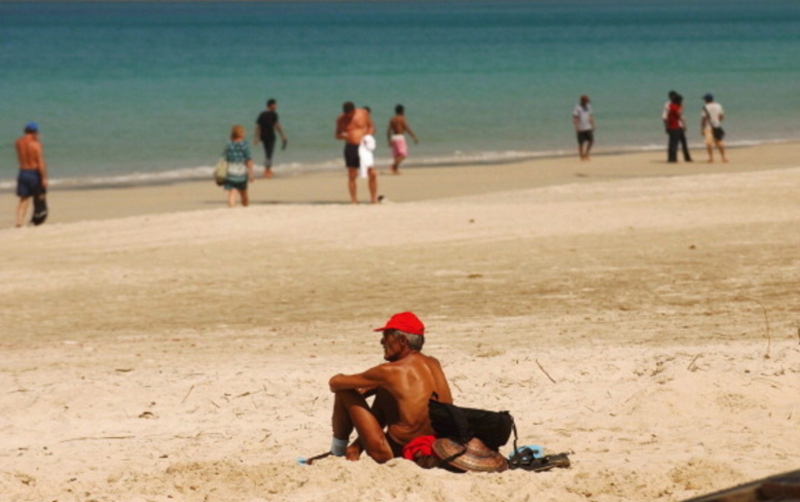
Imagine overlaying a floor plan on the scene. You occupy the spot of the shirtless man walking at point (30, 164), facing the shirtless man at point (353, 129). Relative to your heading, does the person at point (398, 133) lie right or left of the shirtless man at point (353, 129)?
left

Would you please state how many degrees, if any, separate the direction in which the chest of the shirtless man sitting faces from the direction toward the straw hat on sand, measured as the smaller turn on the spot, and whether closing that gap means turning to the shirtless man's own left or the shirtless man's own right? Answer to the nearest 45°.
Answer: approximately 180°

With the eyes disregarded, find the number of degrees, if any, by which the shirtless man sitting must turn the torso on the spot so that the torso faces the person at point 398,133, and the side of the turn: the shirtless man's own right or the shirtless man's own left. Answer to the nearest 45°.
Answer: approximately 45° to the shirtless man's own right

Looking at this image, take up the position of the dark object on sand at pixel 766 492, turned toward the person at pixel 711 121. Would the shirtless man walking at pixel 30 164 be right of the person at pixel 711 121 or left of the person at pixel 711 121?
left

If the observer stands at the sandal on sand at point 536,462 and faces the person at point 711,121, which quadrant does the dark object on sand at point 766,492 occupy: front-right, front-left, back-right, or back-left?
back-right

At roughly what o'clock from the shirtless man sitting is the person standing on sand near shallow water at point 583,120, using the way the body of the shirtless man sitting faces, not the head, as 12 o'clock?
The person standing on sand near shallow water is roughly at 2 o'clock from the shirtless man sitting.

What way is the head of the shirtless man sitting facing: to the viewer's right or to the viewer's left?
to the viewer's left

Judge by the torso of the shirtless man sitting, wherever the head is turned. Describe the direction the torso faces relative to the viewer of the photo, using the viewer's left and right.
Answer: facing away from the viewer and to the left of the viewer

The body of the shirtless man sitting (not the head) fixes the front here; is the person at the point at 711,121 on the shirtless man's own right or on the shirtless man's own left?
on the shirtless man's own right

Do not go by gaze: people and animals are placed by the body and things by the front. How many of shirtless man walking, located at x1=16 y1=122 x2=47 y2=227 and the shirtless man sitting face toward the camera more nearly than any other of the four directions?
0
